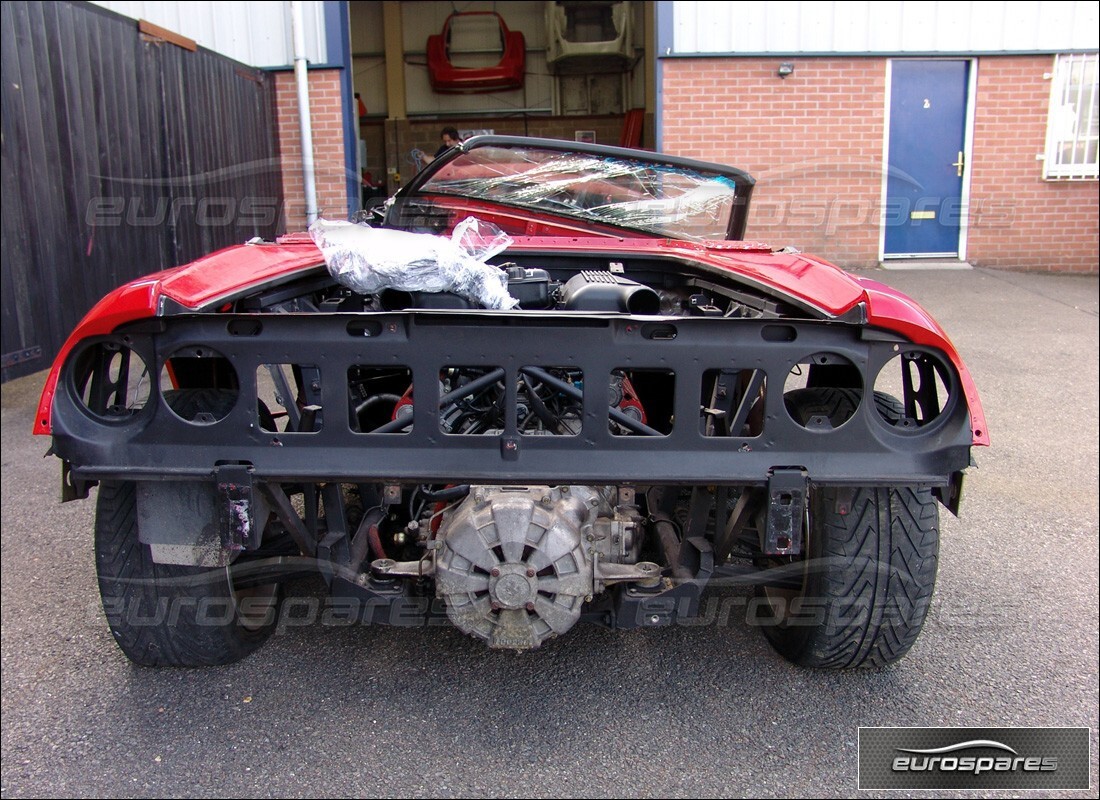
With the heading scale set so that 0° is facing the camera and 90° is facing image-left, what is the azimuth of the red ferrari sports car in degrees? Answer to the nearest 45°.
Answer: approximately 180°

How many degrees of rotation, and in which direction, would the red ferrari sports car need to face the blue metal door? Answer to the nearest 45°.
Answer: approximately 45° to its right

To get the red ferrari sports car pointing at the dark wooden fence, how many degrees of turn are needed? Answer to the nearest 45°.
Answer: approximately 45° to its left

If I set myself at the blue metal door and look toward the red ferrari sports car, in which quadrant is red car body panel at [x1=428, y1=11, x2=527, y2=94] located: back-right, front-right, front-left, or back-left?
back-right

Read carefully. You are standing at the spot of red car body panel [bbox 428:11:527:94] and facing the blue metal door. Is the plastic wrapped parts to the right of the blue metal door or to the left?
right

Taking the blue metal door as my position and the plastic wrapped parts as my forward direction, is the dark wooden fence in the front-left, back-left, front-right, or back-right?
front-right

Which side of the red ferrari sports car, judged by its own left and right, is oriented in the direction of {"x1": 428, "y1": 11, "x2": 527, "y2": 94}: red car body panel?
front
